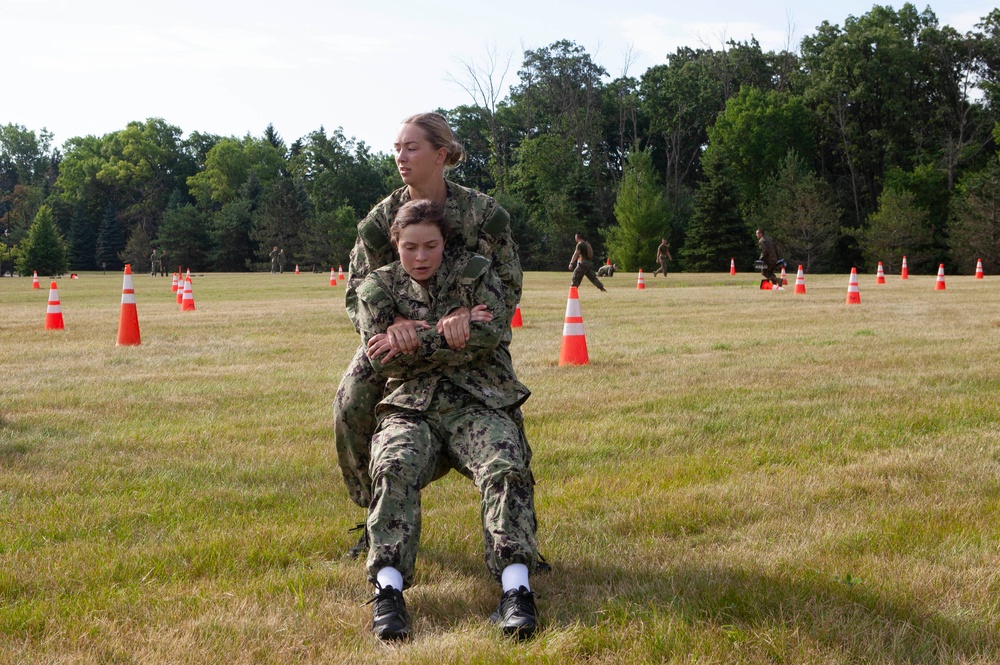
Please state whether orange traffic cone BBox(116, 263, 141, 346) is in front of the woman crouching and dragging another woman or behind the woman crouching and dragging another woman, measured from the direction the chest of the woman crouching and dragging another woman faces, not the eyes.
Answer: behind

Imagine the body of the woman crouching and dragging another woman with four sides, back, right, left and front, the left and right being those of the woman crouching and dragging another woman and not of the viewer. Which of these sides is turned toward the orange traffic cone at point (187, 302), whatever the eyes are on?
back

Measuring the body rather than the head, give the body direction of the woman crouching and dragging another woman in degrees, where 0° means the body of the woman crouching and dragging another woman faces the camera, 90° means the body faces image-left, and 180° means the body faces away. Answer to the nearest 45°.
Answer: approximately 0°

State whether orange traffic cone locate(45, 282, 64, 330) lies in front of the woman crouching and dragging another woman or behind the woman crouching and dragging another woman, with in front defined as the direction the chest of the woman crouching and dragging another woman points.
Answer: behind

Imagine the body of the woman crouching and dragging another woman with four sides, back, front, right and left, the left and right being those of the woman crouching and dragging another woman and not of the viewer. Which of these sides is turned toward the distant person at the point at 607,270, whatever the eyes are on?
back

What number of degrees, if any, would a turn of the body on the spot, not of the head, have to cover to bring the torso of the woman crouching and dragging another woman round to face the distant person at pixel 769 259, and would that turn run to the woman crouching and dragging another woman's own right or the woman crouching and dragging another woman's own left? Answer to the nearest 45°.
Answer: approximately 180°

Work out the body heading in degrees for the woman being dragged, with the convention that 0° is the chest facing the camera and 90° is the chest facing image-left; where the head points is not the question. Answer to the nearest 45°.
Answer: approximately 0°

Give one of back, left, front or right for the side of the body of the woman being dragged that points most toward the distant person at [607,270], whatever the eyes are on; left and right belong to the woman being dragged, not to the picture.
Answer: back

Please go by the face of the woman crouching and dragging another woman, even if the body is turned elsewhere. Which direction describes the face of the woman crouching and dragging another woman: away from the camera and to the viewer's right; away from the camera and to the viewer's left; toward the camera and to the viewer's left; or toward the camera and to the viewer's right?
toward the camera and to the viewer's left
